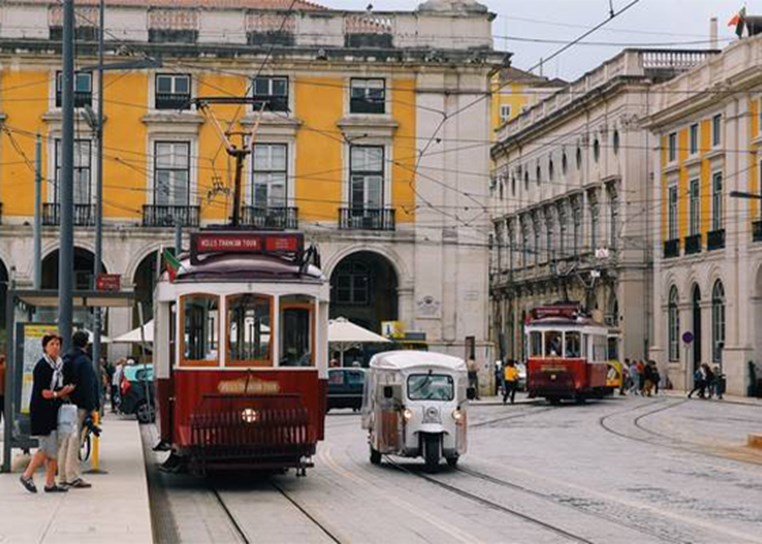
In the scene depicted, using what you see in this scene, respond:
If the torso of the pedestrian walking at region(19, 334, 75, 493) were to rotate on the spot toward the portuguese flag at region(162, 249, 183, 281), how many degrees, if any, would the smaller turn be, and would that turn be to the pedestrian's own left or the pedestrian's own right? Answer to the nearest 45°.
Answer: approximately 45° to the pedestrian's own left

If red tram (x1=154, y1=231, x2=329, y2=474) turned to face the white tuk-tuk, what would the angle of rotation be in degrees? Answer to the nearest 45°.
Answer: approximately 135° to its left

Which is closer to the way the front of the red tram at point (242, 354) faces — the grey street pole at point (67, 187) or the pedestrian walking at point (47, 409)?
the pedestrian walking

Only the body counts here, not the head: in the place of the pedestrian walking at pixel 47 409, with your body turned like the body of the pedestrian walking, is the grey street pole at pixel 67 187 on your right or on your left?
on your left

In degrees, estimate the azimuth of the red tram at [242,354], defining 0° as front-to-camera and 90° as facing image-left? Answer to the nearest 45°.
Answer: approximately 0°

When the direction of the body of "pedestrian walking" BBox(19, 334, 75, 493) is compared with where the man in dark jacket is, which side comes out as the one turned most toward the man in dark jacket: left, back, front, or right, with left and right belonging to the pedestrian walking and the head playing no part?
left
